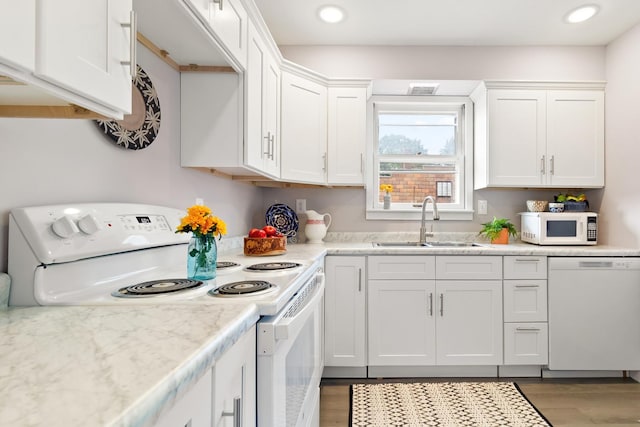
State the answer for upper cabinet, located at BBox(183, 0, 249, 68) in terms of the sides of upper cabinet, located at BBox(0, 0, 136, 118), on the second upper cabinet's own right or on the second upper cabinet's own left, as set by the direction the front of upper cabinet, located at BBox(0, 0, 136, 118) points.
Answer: on the second upper cabinet's own left

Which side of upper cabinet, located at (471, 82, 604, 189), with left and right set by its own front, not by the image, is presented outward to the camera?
front

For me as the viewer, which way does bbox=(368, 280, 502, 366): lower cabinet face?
facing the viewer

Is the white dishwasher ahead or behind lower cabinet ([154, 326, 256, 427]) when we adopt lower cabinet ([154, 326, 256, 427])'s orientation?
ahead

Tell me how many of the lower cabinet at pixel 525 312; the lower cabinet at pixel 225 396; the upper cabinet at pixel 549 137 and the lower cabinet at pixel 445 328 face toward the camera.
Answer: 3

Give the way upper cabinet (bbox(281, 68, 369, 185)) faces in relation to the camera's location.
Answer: facing the viewer and to the right of the viewer

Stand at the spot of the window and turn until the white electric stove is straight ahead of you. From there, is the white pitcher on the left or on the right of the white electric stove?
right

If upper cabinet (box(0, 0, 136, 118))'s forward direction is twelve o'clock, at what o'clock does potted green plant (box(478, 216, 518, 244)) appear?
The potted green plant is roughly at 10 o'clock from the upper cabinet.

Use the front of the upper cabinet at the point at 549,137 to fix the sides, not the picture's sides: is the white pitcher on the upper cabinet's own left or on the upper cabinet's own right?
on the upper cabinet's own right

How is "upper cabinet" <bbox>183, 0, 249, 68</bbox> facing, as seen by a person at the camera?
facing to the right of the viewer

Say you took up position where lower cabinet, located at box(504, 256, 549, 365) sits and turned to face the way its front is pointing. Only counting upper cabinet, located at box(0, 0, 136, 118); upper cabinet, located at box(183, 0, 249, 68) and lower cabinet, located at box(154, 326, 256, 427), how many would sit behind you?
0

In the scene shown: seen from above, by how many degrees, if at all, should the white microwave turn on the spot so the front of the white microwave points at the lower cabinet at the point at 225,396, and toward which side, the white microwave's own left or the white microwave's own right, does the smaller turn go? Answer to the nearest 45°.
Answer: approximately 45° to the white microwave's own right

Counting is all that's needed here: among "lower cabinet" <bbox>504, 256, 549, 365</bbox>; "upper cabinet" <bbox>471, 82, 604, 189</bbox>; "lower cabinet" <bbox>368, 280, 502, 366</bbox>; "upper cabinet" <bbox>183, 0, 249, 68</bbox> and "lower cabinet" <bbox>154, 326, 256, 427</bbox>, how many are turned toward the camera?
3
